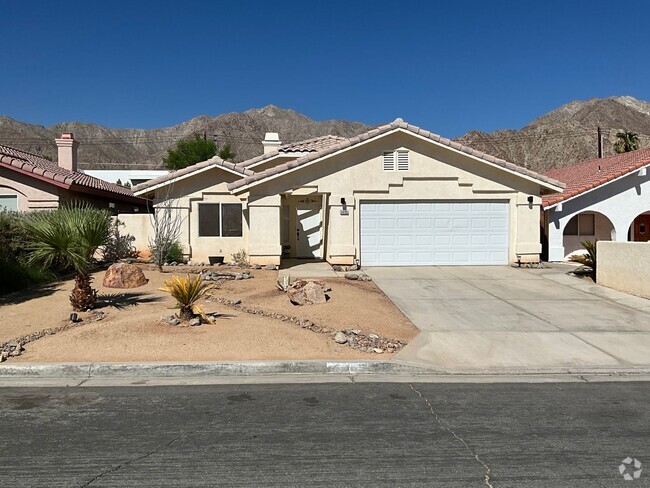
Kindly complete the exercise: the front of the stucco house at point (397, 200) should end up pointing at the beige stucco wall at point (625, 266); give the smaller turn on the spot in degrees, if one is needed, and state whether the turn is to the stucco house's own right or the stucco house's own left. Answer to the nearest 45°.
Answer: approximately 45° to the stucco house's own left

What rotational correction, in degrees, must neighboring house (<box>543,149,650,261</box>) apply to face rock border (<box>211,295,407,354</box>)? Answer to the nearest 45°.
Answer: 0° — it already faces it

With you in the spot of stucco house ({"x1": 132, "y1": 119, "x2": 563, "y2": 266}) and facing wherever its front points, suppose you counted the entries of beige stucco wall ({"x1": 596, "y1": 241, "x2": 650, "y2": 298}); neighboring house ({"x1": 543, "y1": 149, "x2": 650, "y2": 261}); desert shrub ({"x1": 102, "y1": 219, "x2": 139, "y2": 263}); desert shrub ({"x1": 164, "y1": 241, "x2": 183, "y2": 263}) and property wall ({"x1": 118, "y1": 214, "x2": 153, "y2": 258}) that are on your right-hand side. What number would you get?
3

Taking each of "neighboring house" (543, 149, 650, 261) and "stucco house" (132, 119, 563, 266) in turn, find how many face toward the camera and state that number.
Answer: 2

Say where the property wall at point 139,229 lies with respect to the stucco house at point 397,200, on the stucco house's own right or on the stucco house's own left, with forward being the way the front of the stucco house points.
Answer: on the stucco house's own right

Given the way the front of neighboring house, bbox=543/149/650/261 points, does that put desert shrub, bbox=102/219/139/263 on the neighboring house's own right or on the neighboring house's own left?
on the neighboring house's own right

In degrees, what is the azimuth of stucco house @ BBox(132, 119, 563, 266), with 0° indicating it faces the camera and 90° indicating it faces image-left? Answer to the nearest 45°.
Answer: approximately 0°

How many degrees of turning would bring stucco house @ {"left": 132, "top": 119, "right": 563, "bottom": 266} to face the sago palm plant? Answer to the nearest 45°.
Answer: approximately 45° to its right

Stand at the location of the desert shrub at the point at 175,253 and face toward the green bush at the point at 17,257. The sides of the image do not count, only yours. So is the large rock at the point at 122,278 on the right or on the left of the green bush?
left

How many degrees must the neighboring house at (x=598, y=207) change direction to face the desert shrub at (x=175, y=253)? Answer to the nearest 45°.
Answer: approximately 45° to its right

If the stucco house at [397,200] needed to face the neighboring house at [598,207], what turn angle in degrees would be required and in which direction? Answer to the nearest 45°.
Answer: approximately 90° to its left
